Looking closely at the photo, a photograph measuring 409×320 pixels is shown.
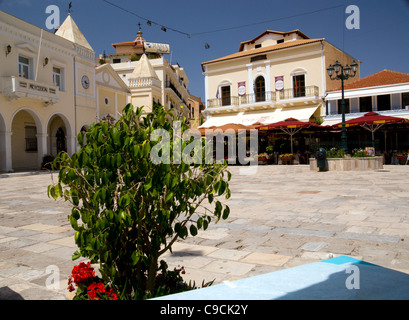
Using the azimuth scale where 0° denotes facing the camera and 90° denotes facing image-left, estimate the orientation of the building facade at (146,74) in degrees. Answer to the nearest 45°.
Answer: approximately 315°

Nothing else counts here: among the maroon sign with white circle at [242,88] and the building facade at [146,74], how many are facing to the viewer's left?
0

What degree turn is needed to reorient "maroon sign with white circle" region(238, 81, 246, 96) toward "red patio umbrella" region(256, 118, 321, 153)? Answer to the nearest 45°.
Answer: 0° — it already faces it

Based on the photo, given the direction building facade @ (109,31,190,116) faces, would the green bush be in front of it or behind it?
in front

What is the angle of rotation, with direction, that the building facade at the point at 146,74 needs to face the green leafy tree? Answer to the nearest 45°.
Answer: approximately 45° to its right

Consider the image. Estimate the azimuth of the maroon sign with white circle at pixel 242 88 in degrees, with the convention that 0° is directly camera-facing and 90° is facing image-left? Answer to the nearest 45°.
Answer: approximately 0°

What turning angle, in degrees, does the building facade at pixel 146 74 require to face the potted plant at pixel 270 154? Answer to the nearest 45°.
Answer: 0° — it already faces it

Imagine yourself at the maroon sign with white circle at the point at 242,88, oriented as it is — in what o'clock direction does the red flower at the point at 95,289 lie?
The red flower is roughly at 12 o'clock from the maroon sign with white circle.

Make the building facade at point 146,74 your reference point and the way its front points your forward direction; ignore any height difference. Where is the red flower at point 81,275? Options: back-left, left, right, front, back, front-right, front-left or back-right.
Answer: front-right
